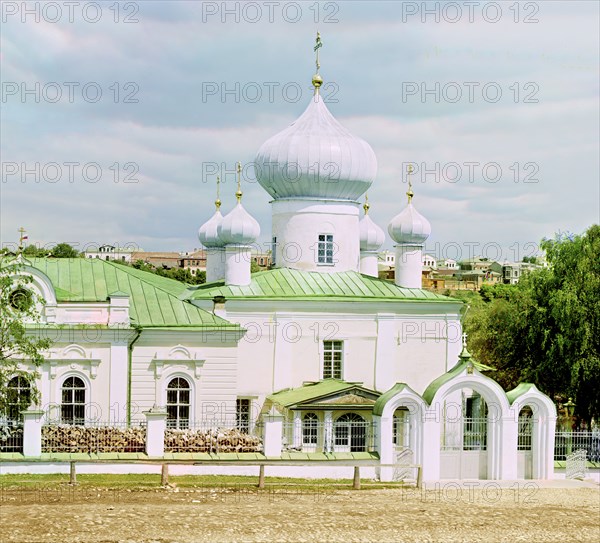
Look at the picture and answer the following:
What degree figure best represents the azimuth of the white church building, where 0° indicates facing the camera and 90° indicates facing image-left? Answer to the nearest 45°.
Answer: approximately 0°

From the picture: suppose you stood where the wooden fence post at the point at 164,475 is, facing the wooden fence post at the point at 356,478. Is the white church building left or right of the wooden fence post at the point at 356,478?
left
